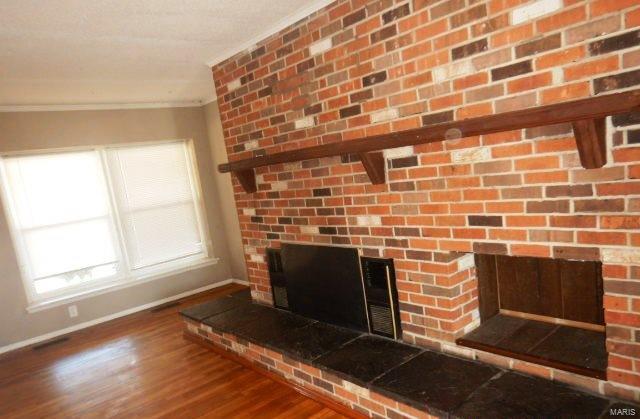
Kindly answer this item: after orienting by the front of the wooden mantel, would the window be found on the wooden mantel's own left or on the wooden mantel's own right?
on the wooden mantel's own right

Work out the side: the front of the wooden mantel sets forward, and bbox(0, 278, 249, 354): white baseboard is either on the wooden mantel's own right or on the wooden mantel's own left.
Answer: on the wooden mantel's own right

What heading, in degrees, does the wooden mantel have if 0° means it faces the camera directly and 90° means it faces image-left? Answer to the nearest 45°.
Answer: approximately 45°
